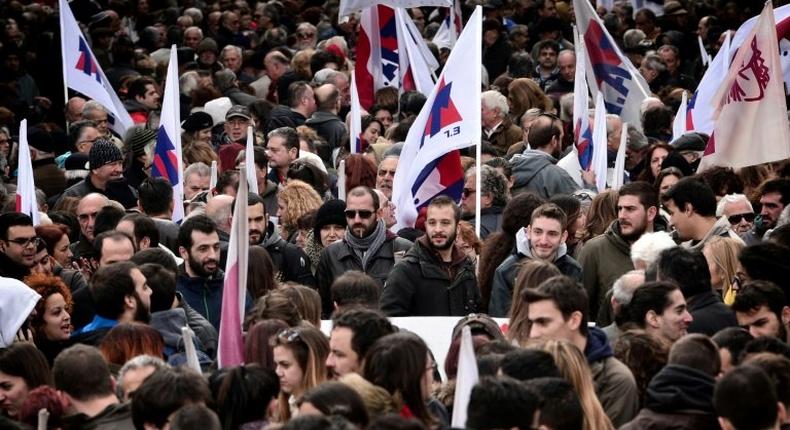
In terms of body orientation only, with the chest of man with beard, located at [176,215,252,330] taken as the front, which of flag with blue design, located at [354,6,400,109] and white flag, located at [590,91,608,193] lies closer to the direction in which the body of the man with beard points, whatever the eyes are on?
the white flag

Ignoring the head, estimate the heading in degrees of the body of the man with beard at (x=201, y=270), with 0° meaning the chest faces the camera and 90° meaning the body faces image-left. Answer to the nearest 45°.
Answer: approximately 315°

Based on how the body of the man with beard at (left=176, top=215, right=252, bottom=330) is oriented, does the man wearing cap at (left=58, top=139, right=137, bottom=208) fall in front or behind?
behind

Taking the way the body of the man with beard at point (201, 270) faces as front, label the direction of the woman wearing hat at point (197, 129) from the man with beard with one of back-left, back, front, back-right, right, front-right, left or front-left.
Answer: back-left

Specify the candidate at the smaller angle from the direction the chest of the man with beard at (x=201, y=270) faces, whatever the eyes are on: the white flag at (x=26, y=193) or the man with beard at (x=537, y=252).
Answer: the man with beard

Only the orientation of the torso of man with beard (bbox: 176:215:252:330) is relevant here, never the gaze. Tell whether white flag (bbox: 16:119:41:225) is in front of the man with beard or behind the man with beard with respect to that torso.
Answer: behind

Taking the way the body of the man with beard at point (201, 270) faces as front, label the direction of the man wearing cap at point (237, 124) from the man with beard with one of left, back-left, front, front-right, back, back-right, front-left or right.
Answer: back-left

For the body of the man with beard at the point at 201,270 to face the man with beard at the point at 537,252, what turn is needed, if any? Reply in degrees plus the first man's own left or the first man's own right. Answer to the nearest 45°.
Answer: approximately 45° to the first man's own left
